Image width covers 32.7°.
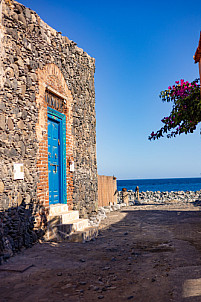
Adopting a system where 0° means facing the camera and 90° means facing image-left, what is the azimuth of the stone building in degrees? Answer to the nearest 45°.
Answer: approximately 315°
